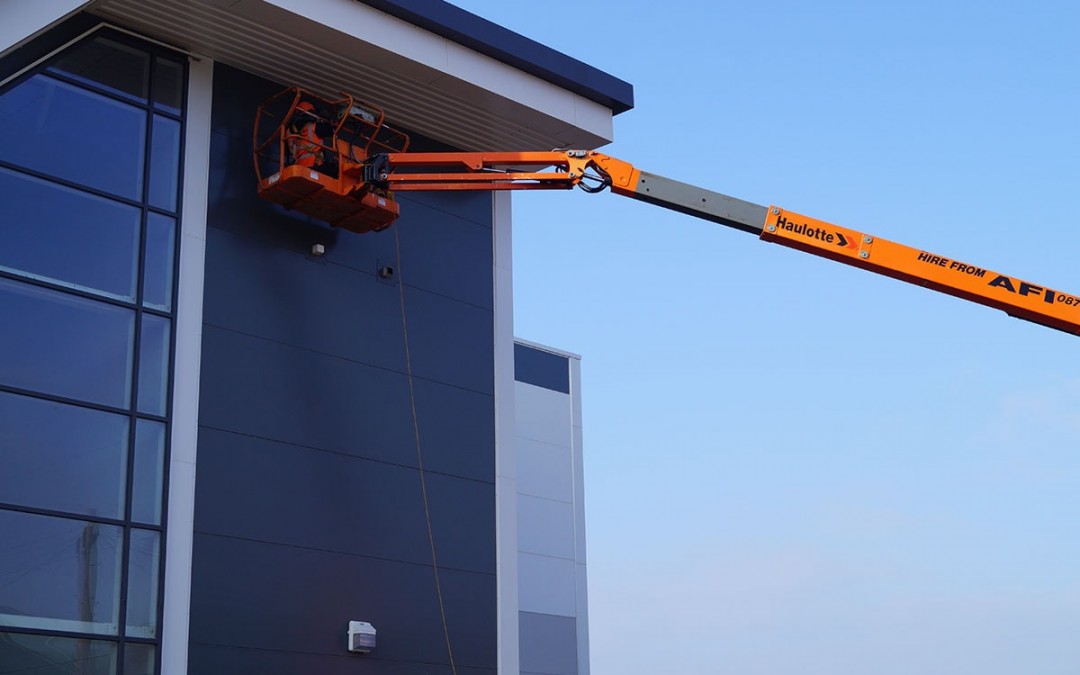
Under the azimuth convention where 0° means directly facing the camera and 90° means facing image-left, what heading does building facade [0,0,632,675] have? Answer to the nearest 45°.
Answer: approximately 315°
